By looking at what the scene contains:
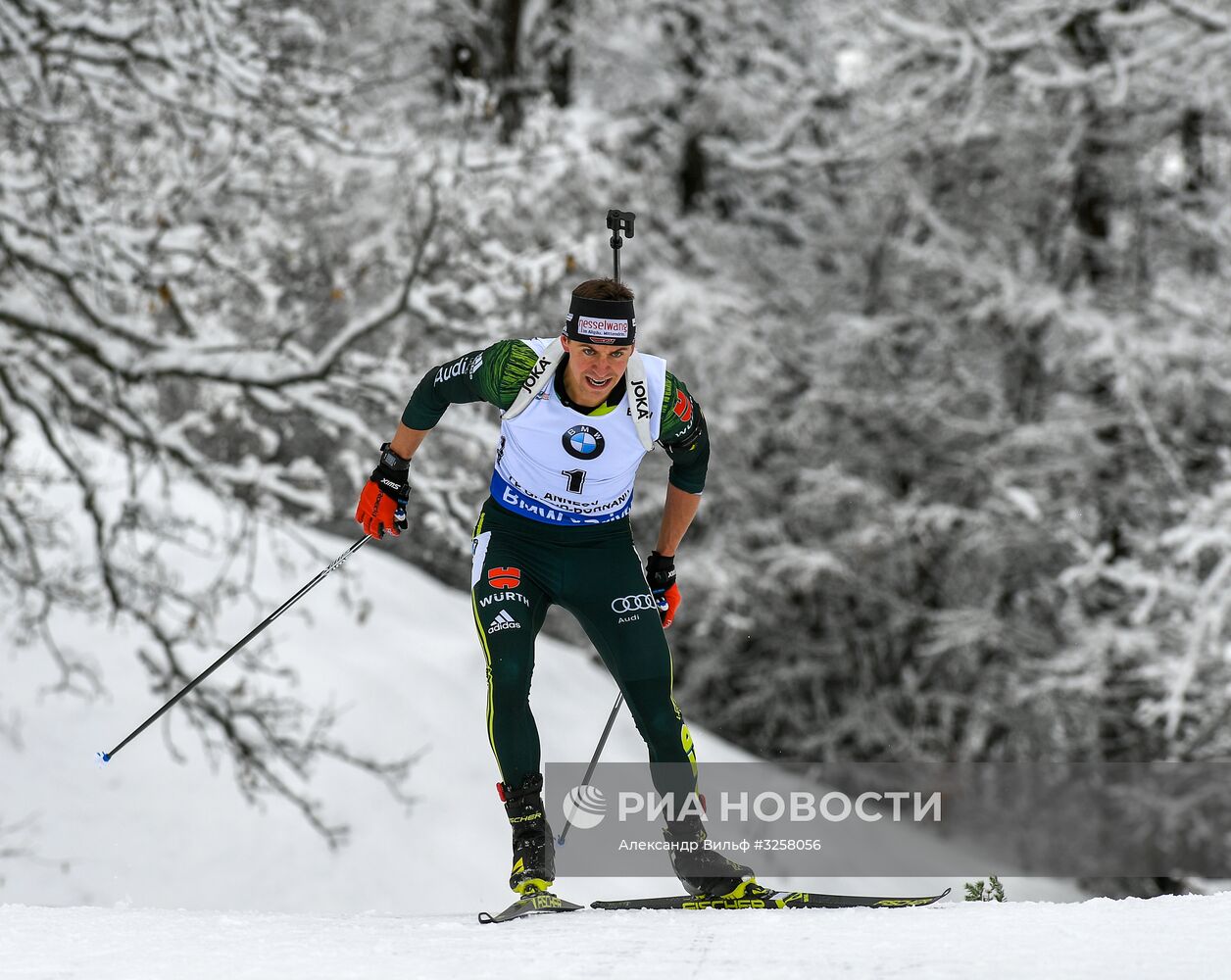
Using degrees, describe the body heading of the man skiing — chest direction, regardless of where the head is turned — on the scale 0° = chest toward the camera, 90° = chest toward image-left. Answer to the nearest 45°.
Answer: approximately 0°
